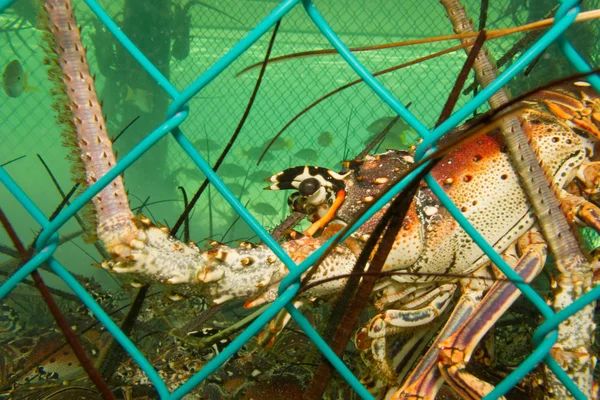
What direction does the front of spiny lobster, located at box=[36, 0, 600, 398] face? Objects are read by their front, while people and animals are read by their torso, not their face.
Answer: to the viewer's left
